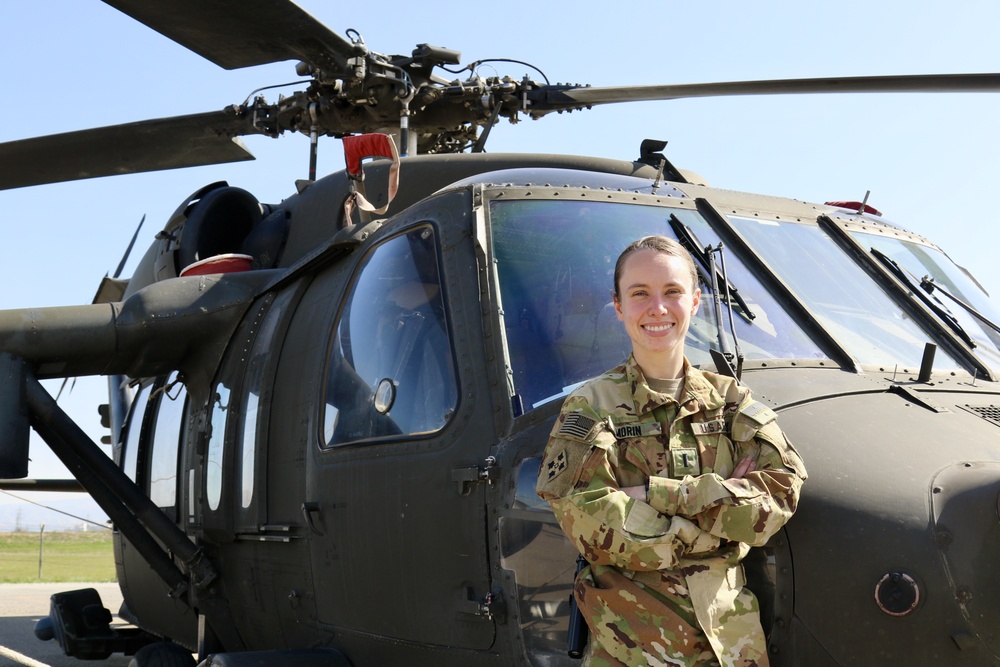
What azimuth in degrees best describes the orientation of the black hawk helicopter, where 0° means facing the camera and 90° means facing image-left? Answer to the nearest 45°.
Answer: approximately 315°

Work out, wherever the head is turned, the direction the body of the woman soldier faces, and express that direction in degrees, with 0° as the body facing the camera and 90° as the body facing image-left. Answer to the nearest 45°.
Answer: approximately 0°
